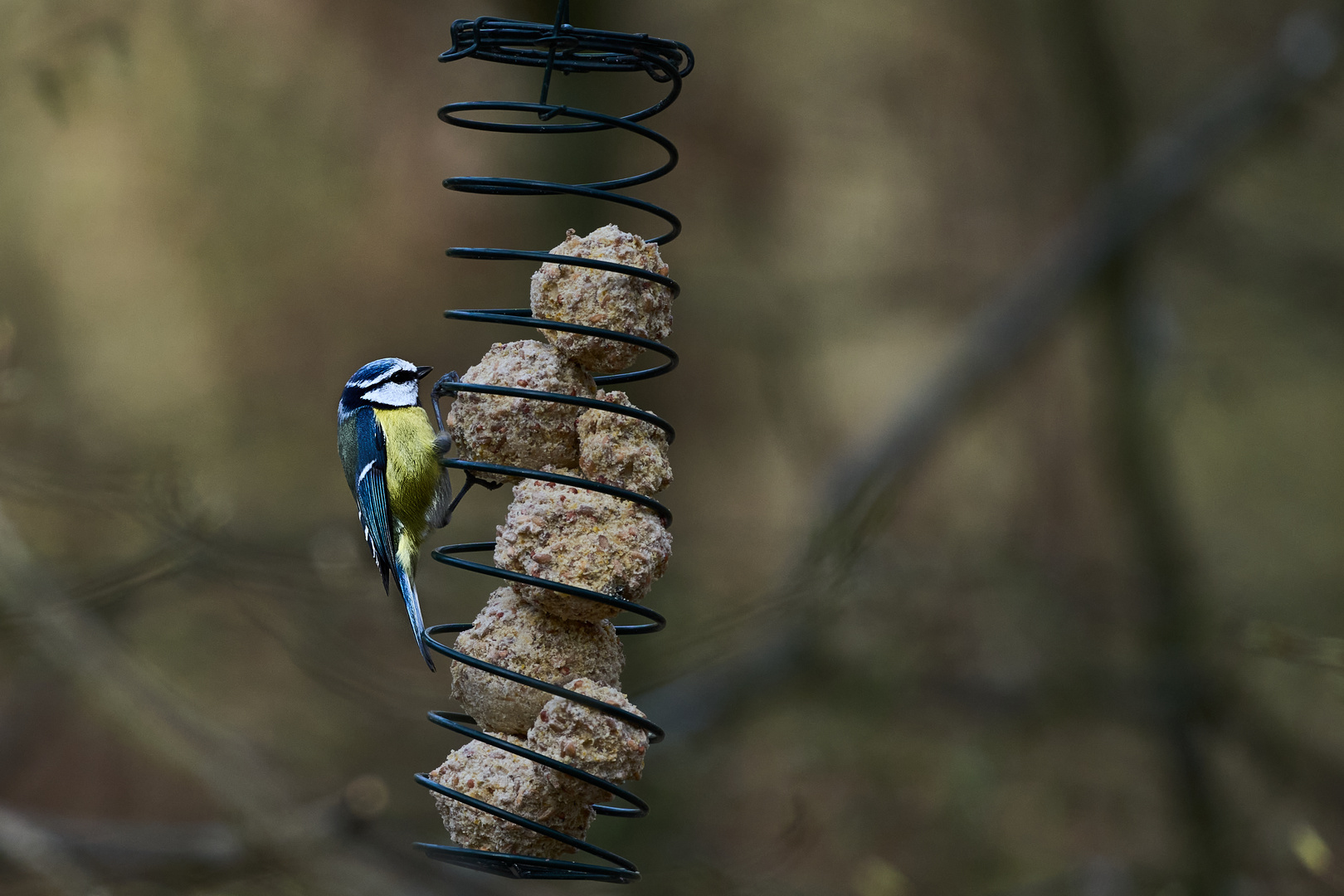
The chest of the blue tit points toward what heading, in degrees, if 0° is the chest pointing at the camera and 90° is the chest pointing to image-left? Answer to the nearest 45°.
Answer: approximately 270°

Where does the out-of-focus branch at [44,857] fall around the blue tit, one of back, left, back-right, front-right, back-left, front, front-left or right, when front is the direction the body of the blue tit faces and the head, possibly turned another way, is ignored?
back-left

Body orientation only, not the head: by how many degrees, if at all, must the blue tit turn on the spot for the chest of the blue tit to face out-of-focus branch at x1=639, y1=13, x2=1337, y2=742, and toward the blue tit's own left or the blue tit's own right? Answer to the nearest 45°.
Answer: approximately 45° to the blue tit's own left
